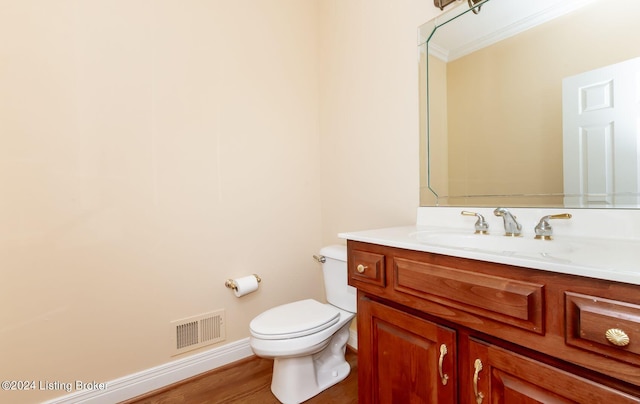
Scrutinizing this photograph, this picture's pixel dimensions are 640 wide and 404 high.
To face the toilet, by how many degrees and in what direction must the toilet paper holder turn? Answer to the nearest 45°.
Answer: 0° — it already faces it

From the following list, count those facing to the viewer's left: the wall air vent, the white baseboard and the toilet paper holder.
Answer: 0

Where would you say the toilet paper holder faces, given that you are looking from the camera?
facing the viewer and to the right of the viewer

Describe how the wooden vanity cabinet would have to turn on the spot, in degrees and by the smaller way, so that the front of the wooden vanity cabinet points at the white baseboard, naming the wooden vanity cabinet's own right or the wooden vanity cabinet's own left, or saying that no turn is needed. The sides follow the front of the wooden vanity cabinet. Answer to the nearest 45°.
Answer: approximately 45° to the wooden vanity cabinet's own right

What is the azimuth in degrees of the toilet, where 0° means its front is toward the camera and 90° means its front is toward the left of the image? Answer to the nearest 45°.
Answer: approximately 45°

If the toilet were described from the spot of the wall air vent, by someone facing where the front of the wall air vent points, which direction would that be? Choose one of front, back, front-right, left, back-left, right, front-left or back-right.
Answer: front

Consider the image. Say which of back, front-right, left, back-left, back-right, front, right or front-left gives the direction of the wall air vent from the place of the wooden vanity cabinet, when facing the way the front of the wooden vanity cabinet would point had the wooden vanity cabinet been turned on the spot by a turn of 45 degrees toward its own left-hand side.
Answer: right

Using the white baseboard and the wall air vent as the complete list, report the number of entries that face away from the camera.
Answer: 0

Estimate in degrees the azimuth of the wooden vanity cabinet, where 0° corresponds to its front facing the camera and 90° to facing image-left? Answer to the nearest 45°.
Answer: approximately 45°
